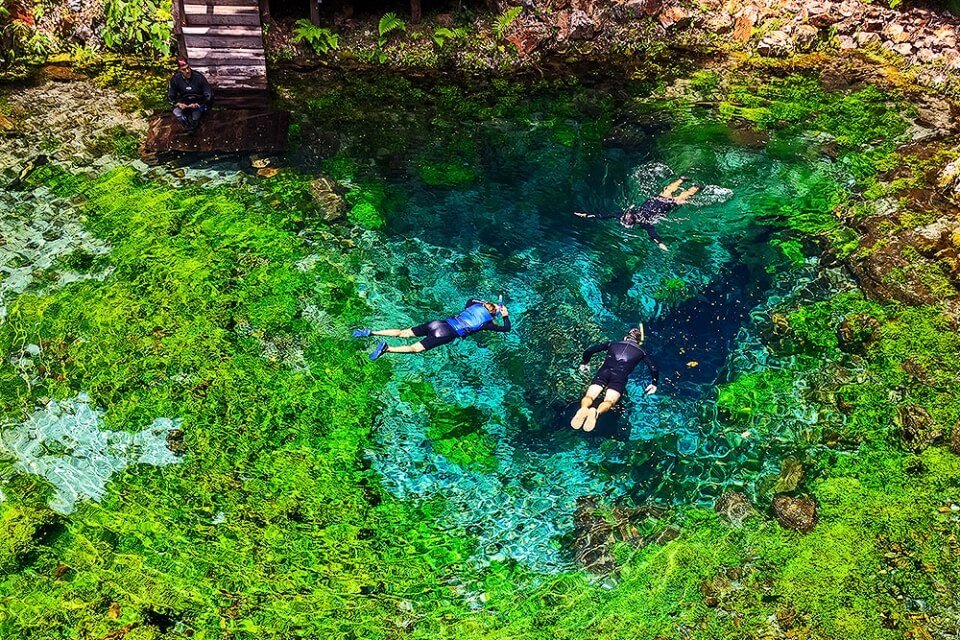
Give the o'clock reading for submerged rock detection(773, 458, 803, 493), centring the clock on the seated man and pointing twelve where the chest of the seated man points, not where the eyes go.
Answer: The submerged rock is roughly at 11 o'clock from the seated man.

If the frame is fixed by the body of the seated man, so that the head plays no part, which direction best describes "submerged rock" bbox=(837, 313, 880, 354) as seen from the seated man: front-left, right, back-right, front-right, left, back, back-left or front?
front-left

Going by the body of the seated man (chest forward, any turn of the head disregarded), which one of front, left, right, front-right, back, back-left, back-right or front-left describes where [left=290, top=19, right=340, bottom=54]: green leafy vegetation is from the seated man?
back-left

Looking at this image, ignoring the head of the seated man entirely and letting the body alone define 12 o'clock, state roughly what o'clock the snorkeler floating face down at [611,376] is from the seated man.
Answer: The snorkeler floating face down is roughly at 11 o'clock from the seated man.

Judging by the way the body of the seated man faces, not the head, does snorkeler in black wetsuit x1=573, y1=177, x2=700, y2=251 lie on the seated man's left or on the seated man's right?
on the seated man's left

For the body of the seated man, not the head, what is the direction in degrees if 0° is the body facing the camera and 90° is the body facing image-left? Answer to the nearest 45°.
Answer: approximately 0°

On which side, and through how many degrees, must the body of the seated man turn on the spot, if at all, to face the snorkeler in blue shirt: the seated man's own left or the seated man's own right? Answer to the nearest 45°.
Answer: approximately 45° to the seated man's own left

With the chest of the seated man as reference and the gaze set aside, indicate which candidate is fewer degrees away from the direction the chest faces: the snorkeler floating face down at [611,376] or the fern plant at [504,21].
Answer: the snorkeler floating face down

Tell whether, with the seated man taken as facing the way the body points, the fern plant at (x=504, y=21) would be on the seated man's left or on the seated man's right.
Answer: on the seated man's left

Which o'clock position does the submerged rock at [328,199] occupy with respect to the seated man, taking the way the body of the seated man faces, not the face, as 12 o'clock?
The submerged rock is roughly at 11 o'clock from the seated man.

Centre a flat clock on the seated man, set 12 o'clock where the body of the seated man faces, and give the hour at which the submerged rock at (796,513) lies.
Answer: The submerged rock is roughly at 11 o'clock from the seated man.
